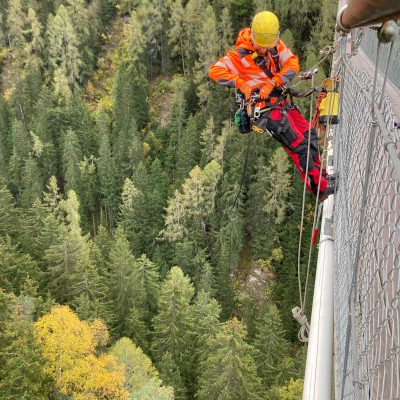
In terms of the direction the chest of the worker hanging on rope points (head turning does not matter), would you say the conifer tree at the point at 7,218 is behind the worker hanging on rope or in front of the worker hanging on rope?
behind

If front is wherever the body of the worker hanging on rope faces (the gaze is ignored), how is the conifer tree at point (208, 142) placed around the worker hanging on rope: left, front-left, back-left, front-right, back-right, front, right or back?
back

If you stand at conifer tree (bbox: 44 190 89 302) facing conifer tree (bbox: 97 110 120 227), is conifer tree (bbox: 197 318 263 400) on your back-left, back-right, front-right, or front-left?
back-right

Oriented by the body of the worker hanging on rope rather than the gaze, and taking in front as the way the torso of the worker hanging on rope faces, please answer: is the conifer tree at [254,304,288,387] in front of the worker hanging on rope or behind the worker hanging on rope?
behind

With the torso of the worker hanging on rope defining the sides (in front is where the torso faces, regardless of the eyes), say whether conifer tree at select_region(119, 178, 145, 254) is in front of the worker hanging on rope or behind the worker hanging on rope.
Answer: behind

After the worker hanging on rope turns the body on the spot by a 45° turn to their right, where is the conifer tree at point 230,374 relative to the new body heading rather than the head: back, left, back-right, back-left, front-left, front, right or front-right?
back-right
